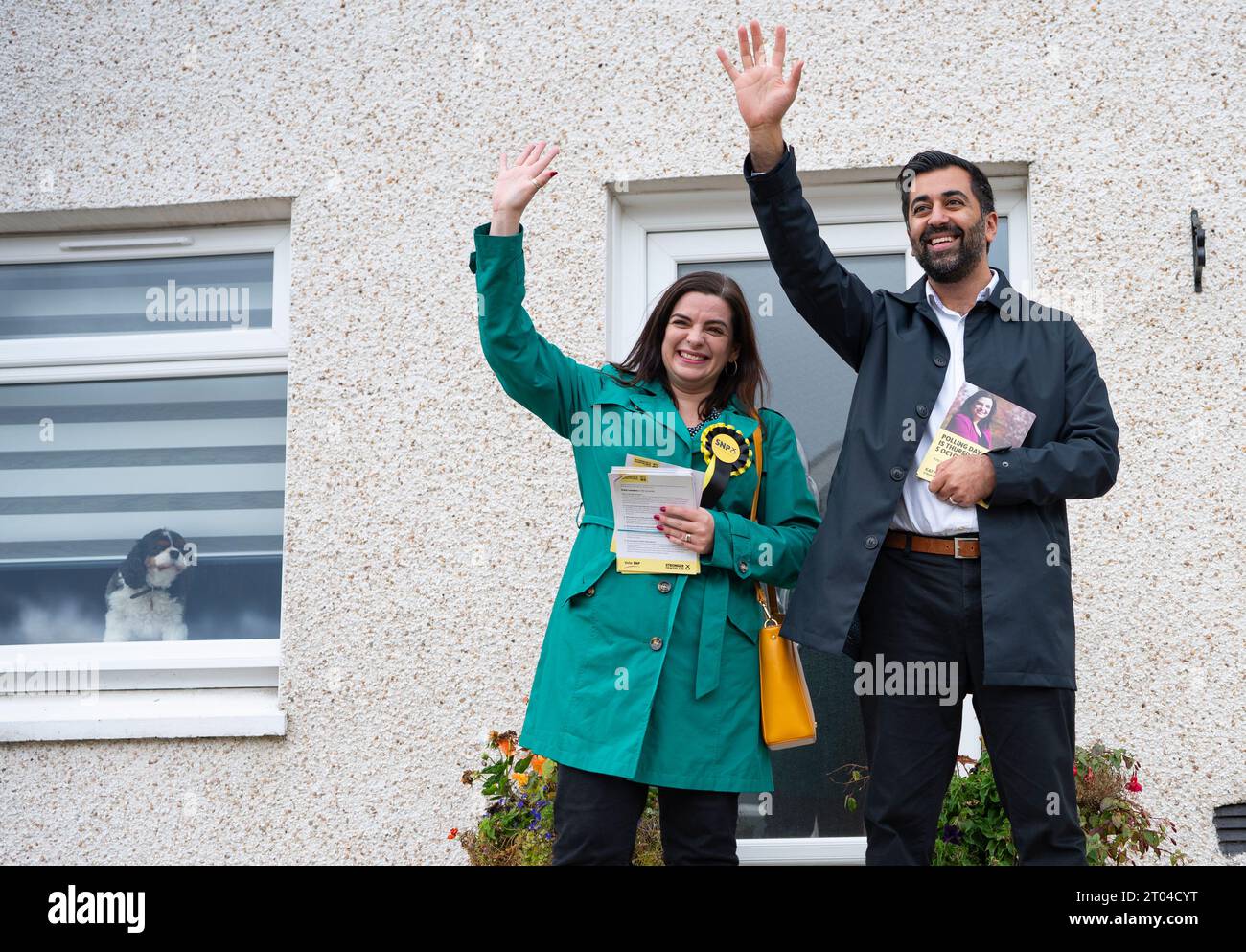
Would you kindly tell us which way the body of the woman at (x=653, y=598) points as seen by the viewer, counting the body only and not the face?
toward the camera

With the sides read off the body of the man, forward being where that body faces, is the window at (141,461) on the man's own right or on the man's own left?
on the man's own right

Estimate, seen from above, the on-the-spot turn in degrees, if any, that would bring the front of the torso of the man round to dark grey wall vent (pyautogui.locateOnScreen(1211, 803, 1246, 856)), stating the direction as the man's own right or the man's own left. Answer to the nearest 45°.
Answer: approximately 135° to the man's own left

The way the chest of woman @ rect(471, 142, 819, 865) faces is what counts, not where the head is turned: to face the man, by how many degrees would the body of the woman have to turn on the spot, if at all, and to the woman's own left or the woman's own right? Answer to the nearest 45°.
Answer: approximately 90° to the woman's own left

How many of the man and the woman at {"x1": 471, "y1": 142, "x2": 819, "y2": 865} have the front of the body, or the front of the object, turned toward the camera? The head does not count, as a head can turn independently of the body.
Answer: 2

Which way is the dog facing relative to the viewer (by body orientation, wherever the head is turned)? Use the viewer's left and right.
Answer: facing the viewer and to the right of the viewer
